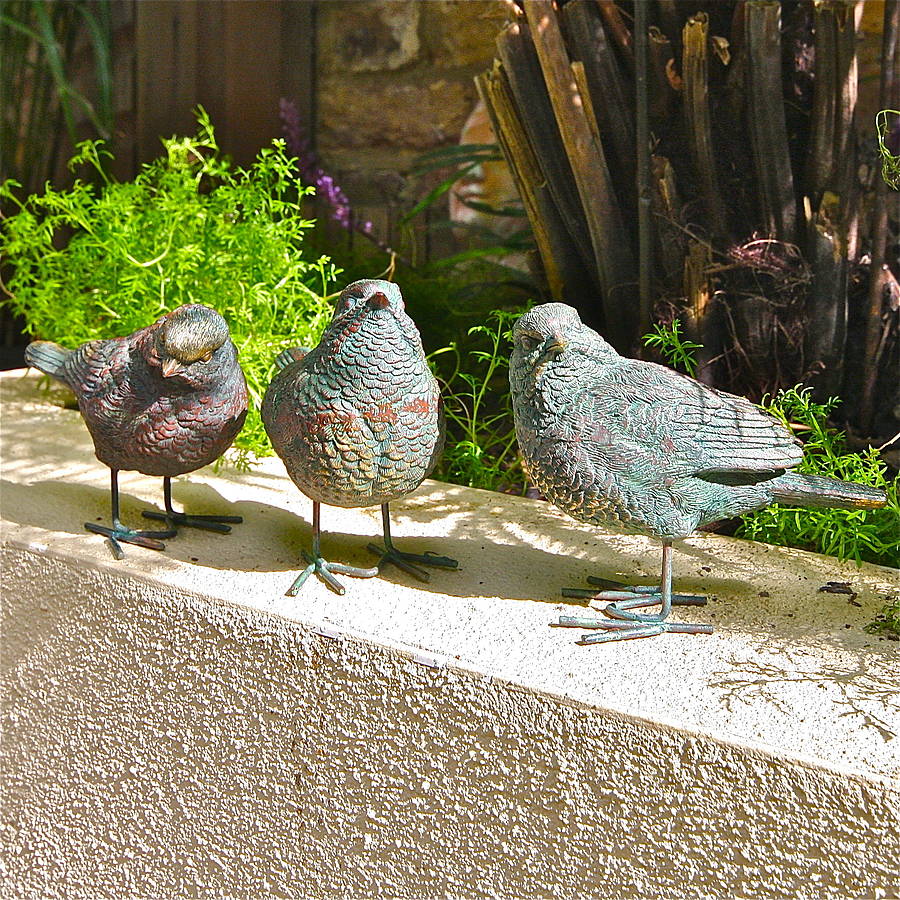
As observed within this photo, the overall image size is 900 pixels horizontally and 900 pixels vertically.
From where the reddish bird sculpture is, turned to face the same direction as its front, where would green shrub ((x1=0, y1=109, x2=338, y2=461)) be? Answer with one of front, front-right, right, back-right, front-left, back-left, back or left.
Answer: back-left

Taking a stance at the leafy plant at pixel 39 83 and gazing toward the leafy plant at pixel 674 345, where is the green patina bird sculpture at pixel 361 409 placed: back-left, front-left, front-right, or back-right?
front-right

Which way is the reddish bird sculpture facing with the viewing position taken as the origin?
facing the viewer and to the right of the viewer

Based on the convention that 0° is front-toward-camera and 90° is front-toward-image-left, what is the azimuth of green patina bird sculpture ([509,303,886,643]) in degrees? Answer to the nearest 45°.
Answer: approximately 90°

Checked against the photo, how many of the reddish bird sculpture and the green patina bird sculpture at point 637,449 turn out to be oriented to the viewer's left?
1

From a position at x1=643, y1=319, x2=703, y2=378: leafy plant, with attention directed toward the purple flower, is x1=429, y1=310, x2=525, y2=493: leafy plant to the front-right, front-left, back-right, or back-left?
front-left

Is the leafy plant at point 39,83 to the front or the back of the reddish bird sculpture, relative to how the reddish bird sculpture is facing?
to the back

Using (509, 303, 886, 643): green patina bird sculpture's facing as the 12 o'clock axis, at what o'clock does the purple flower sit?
The purple flower is roughly at 2 o'clock from the green patina bird sculpture.
